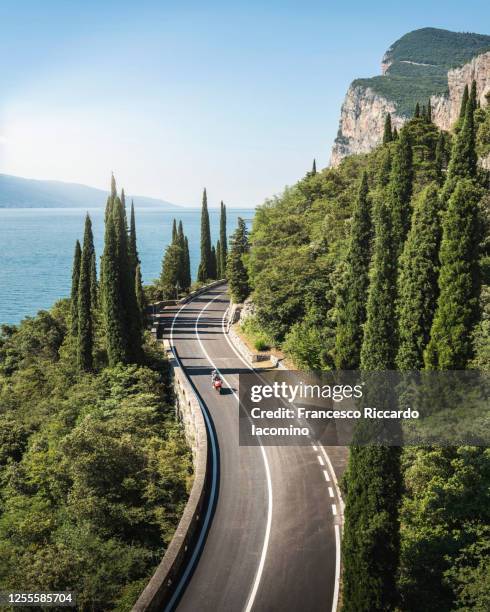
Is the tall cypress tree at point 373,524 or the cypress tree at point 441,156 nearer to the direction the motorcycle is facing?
the tall cypress tree

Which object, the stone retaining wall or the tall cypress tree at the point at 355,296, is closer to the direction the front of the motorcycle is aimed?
the stone retaining wall

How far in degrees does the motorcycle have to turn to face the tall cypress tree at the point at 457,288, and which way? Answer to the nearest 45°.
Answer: approximately 45° to its left

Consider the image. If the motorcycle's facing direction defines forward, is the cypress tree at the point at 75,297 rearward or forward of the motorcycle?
rearward

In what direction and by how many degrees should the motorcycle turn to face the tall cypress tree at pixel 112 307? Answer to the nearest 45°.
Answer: approximately 135° to its right

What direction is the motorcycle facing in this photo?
toward the camera

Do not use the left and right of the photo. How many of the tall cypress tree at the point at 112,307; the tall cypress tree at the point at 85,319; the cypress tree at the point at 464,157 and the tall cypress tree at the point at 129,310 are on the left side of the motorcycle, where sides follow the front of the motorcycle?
1

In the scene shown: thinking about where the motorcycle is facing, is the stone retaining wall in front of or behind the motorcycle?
in front

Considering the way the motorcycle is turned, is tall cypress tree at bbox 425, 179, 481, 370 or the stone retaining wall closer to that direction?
the stone retaining wall
